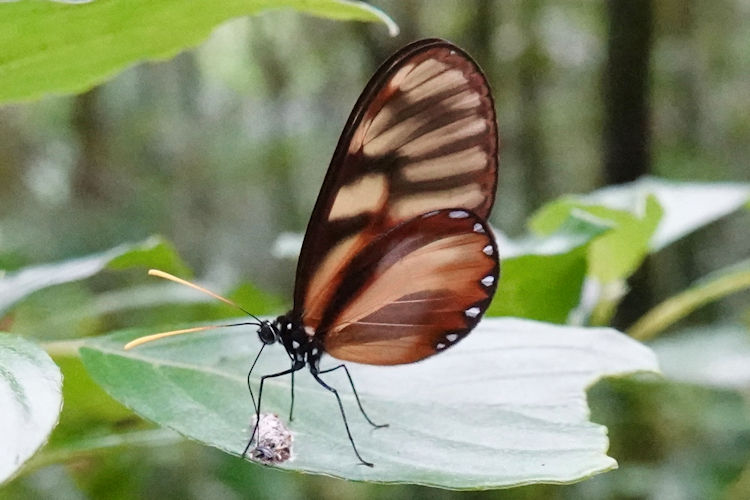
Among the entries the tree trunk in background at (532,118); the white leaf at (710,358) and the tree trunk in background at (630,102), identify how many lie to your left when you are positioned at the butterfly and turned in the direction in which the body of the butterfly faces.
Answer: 0

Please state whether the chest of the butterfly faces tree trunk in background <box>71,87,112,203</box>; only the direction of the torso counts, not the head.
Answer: no

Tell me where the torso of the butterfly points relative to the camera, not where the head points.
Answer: to the viewer's left

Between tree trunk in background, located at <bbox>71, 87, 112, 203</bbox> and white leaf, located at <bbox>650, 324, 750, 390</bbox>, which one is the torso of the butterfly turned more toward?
the tree trunk in background

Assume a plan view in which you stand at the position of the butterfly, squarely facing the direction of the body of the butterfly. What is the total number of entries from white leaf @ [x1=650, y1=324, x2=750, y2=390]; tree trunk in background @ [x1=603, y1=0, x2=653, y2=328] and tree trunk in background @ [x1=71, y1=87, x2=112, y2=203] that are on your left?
0

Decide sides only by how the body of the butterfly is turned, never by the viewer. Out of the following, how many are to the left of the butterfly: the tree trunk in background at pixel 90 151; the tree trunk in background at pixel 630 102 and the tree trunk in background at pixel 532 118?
0

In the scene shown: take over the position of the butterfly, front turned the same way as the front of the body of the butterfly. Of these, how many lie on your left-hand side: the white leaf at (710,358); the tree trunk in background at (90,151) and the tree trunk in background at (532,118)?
0
